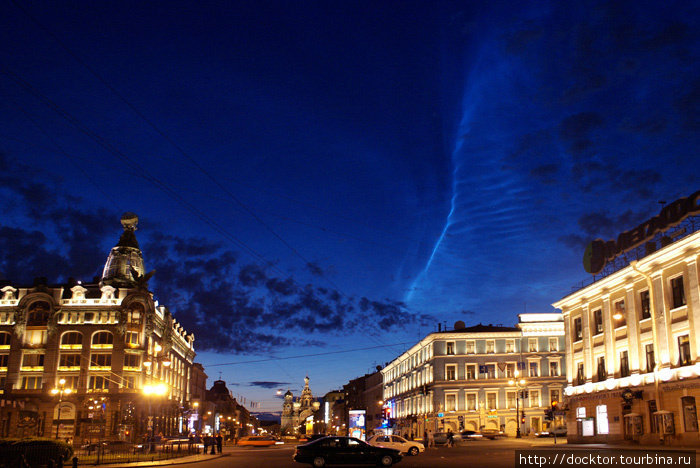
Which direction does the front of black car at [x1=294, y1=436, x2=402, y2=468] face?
to the viewer's right

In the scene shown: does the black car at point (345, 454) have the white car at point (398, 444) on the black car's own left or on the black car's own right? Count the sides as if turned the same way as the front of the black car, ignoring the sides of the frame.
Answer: on the black car's own left
